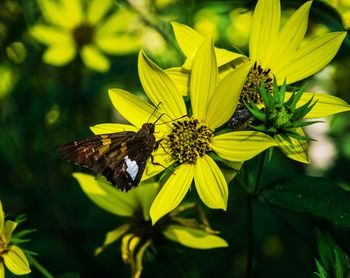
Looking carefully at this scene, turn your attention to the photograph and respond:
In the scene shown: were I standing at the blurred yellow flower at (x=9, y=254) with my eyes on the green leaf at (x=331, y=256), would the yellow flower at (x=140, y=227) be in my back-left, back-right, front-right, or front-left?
front-left

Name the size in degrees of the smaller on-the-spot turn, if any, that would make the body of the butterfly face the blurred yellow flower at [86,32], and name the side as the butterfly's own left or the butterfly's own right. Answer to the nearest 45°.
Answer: approximately 90° to the butterfly's own left

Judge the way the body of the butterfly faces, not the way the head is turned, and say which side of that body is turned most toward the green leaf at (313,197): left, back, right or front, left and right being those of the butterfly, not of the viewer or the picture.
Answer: front

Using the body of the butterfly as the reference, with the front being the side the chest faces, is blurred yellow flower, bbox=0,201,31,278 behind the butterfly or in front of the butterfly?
behind

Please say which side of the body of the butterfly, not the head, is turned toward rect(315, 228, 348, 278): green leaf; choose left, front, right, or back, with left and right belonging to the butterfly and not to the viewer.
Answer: front

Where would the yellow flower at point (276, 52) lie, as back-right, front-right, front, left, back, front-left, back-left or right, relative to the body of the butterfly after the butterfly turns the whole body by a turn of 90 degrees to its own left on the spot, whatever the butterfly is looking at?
right

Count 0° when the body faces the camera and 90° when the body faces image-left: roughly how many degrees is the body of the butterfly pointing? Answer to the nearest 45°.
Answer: approximately 270°
